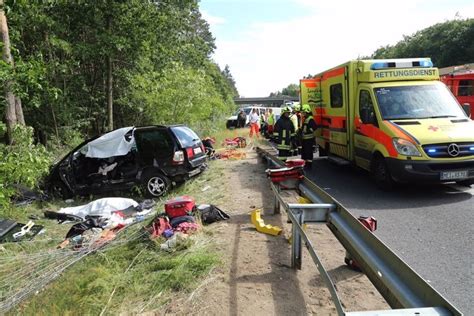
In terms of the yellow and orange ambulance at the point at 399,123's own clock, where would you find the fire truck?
The fire truck is roughly at 8 o'clock from the yellow and orange ambulance.

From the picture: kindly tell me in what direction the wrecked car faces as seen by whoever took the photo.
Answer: facing away from the viewer and to the left of the viewer

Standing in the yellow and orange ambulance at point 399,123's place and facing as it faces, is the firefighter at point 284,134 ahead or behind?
behind

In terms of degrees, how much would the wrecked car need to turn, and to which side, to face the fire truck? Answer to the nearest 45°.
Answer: approximately 135° to its right

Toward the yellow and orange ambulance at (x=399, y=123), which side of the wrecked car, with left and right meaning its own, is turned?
back

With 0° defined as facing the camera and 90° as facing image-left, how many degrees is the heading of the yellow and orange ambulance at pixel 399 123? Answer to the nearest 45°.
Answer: approximately 315°

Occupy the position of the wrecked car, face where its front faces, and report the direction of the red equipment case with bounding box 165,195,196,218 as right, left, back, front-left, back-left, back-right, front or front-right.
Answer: back-left

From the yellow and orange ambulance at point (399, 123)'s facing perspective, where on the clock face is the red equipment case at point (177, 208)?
The red equipment case is roughly at 3 o'clock from the yellow and orange ambulance.

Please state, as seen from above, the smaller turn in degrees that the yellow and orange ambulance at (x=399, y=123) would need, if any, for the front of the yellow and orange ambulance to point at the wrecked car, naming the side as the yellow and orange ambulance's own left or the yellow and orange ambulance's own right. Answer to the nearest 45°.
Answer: approximately 135° to the yellow and orange ambulance's own right
